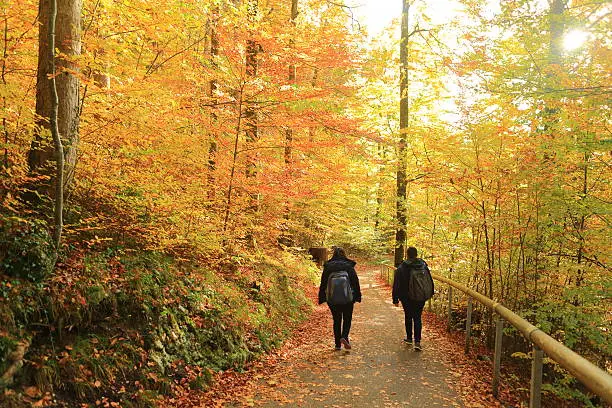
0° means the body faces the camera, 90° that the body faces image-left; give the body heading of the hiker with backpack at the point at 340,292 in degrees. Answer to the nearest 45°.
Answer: approximately 180°

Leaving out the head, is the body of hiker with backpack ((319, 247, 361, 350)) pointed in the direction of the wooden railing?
no

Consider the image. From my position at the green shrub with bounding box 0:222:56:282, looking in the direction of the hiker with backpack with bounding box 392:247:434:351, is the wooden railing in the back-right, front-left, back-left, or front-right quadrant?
front-right

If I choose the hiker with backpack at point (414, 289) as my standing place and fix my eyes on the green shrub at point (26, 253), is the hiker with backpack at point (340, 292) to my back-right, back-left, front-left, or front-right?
front-right

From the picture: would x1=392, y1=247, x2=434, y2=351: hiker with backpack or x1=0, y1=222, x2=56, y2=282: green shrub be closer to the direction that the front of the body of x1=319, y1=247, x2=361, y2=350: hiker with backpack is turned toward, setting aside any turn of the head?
the hiker with backpack

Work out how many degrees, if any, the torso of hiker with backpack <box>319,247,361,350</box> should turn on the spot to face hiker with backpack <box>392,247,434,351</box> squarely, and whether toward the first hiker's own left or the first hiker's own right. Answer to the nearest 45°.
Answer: approximately 90° to the first hiker's own right

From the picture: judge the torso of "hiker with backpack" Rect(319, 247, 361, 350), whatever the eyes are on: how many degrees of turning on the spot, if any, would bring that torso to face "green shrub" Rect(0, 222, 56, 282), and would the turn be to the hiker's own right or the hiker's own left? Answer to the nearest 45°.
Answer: approximately 135° to the hiker's own left
